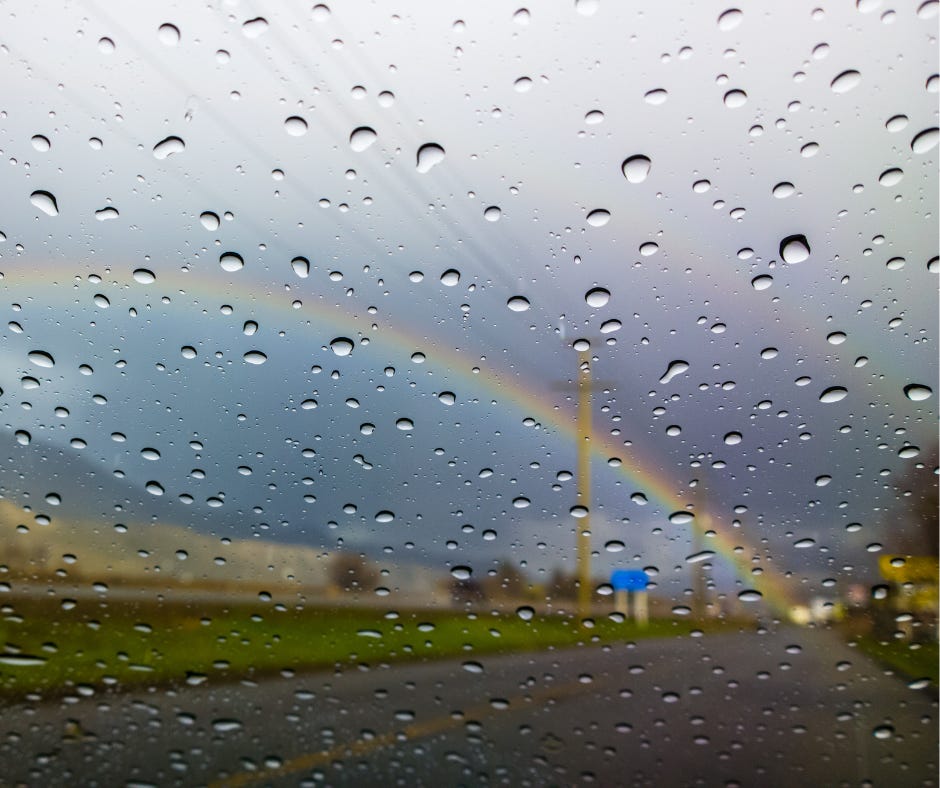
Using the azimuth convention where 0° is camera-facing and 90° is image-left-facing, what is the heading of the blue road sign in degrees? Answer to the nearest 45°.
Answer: approximately 0°

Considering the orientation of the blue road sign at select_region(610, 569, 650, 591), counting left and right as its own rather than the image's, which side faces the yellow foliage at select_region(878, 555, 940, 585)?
left
